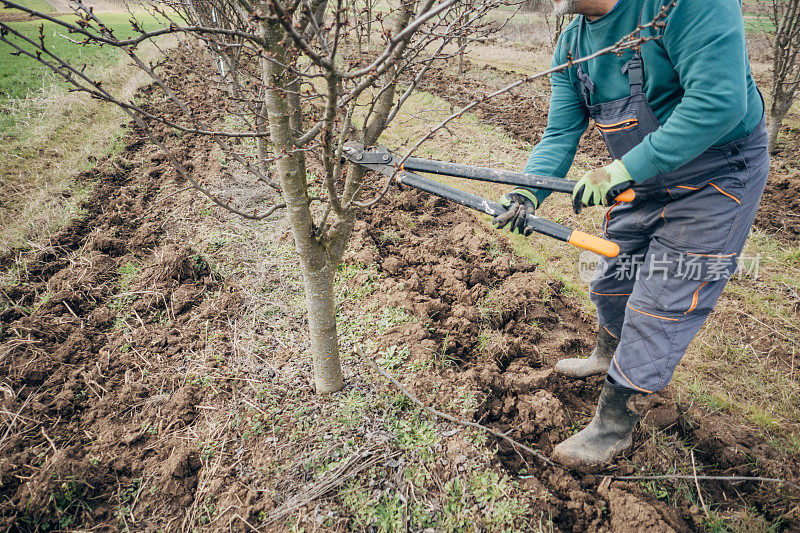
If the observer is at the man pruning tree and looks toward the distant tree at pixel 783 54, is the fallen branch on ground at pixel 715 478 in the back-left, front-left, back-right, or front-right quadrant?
back-right

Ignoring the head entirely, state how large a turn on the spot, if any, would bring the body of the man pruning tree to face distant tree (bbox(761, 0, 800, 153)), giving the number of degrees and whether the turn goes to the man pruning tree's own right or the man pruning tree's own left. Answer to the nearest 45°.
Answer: approximately 135° to the man pruning tree's own right

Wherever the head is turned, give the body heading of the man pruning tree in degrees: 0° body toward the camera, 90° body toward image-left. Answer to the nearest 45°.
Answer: approximately 45°
